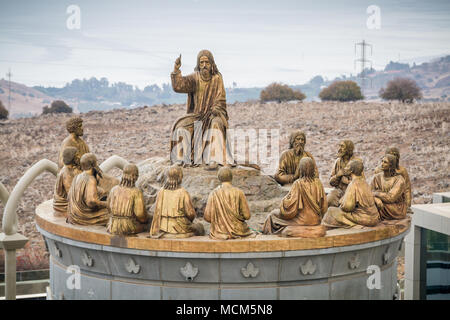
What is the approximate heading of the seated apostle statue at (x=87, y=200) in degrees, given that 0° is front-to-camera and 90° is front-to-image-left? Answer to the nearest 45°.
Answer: approximately 225°

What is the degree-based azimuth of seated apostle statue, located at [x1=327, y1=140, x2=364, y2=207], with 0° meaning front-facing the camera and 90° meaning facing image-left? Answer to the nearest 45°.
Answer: approximately 90°

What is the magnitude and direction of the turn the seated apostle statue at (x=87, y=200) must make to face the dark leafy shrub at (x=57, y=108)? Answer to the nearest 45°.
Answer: approximately 45° to its left

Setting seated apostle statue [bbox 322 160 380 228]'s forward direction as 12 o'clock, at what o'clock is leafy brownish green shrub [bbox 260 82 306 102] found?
The leafy brownish green shrub is roughly at 1 o'clock from the seated apostle statue.

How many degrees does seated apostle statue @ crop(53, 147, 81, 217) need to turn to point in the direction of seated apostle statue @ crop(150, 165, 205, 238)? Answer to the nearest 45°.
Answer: approximately 90° to its right

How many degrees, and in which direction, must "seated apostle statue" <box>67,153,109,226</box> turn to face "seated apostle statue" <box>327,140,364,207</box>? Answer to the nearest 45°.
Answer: approximately 45° to its right

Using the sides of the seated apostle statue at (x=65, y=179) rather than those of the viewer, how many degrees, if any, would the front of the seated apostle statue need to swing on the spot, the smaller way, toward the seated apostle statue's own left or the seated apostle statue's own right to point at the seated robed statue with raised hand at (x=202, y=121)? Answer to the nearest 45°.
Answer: approximately 45° to the seated apostle statue's own right

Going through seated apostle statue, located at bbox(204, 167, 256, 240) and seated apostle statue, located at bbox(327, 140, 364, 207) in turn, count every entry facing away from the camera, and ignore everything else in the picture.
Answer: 1

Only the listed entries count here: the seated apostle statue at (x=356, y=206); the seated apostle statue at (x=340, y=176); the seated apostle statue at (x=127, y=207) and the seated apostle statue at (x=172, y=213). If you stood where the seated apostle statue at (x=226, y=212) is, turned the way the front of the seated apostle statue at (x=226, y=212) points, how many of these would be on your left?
2

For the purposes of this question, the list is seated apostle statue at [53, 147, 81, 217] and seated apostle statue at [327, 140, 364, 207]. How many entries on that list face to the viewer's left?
1

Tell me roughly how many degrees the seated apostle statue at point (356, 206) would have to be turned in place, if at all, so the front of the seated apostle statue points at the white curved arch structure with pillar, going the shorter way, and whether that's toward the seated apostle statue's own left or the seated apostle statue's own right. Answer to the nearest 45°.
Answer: approximately 45° to the seated apostle statue's own left

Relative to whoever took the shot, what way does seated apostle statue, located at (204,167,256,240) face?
facing away from the viewer

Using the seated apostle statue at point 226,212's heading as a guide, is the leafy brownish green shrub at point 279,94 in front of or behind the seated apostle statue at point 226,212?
in front

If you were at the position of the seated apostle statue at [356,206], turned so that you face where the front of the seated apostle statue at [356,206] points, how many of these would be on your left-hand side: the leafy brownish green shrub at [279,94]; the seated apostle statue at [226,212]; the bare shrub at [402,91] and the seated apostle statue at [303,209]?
2

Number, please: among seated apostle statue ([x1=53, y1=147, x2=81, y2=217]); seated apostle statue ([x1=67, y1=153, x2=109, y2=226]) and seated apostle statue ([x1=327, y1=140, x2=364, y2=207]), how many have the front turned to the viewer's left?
1

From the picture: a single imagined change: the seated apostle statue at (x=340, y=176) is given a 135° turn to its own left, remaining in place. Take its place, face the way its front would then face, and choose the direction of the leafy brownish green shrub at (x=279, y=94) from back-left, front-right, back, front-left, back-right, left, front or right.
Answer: back-left
